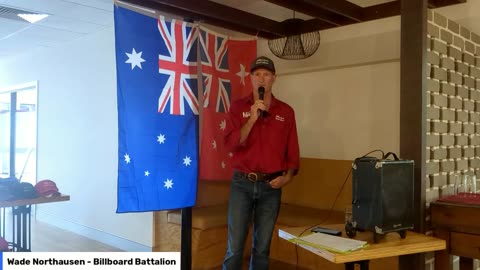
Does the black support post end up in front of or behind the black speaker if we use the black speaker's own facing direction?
behind

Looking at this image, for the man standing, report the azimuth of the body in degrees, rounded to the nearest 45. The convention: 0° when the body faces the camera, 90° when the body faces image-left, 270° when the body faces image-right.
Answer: approximately 0°

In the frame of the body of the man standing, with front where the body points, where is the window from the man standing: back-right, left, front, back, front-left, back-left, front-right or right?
back-right

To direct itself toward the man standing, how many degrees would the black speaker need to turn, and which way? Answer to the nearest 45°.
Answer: approximately 180°

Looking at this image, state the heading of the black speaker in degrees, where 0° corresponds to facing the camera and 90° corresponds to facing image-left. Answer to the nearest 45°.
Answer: approximately 315°

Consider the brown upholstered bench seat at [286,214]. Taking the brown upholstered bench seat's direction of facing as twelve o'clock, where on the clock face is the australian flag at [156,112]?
The australian flag is roughly at 2 o'clock from the brown upholstered bench seat.

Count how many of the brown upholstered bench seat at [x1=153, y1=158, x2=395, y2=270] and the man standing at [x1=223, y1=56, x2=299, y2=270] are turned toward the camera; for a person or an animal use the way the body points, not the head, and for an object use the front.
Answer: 2
